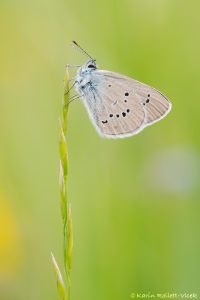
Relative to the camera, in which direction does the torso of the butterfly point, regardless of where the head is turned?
to the viewer's left
